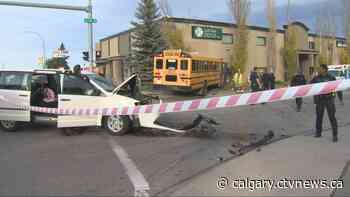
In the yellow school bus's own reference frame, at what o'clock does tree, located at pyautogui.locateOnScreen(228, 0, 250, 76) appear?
The tree is roughly at 11 o'clock from the yellow school bus.

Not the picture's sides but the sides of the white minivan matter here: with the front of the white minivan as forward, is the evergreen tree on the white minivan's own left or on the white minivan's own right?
on the white minivan's own left

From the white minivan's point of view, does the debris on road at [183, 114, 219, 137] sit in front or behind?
in front

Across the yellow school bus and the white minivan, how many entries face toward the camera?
0

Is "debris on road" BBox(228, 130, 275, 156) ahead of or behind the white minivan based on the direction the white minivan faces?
ahead

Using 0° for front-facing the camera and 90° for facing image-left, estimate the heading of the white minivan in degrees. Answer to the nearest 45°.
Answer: approximately 270°

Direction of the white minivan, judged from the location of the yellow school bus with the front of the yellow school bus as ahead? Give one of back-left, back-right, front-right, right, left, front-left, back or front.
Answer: back-right

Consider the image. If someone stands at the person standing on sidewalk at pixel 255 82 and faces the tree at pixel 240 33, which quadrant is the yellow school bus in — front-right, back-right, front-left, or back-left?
front-left
